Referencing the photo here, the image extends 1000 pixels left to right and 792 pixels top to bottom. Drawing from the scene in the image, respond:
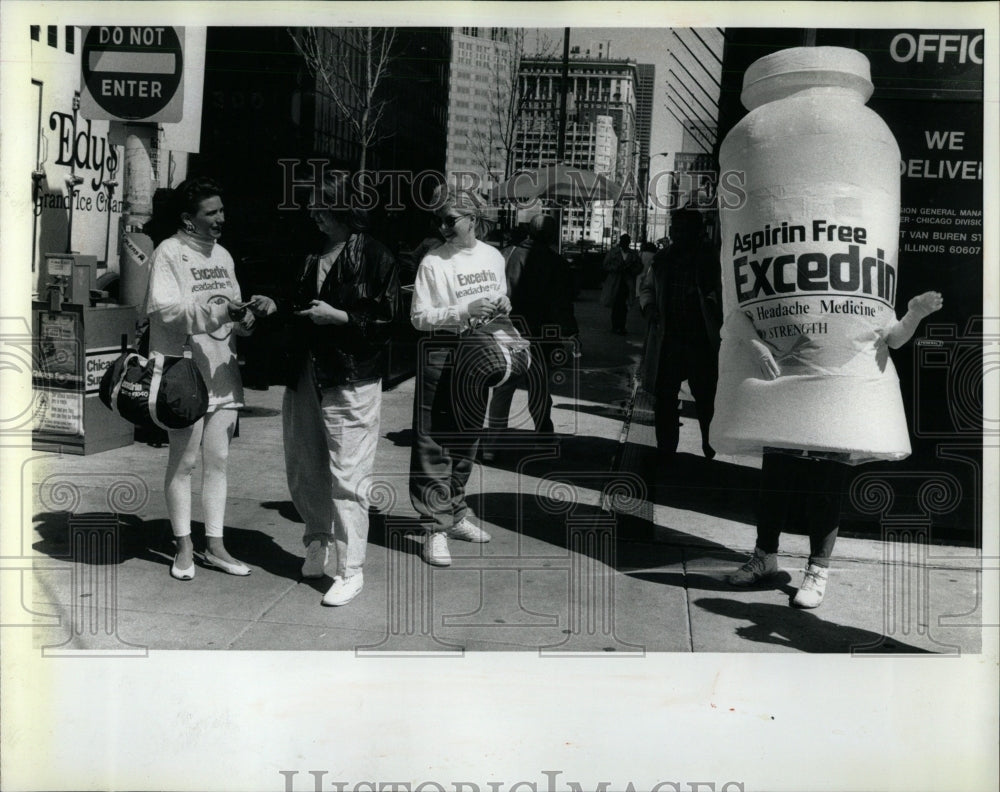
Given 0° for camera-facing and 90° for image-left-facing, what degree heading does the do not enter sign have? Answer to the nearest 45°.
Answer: approximately 0°

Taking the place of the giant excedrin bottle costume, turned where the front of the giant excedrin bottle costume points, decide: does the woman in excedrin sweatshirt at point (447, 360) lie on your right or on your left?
on your right

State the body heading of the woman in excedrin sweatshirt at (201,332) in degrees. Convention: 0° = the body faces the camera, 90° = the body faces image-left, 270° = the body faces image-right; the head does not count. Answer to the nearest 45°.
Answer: approximately 315°

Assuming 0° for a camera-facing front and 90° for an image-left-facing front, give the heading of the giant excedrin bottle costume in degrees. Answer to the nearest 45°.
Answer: approximately 0°

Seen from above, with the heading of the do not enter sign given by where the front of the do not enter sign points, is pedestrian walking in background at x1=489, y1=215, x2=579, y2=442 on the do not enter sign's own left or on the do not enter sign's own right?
on the do not enter sign's own left

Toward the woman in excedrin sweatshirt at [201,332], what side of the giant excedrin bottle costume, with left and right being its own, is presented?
right
